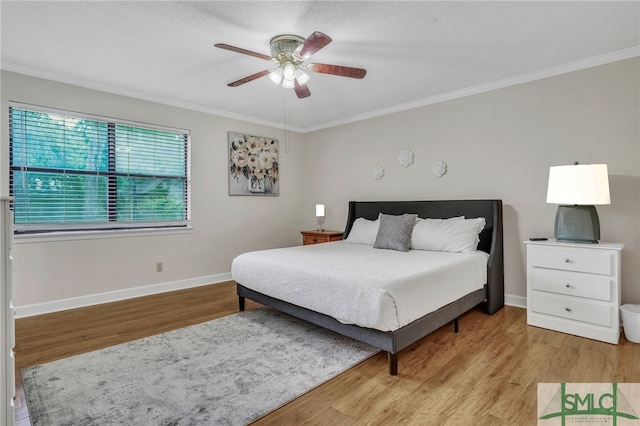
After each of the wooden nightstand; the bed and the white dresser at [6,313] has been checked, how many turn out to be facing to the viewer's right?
1

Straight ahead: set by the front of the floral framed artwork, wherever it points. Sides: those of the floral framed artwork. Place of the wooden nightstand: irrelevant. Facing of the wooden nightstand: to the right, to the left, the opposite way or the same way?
to the right

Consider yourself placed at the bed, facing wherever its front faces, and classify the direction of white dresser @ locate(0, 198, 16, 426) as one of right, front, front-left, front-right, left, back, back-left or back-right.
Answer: front

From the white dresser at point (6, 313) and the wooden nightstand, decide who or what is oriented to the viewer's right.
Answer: the white dresser

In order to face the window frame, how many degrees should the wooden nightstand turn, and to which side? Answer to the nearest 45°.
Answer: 0° — it already faces it

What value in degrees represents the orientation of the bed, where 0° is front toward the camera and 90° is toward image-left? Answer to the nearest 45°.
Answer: approximately 45°

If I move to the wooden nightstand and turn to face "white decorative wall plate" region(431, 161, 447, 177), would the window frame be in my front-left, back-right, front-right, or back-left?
back-right

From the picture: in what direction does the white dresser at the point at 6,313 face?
to the viewer's right

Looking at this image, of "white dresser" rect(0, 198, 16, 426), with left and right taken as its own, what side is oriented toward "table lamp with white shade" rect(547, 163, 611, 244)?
front

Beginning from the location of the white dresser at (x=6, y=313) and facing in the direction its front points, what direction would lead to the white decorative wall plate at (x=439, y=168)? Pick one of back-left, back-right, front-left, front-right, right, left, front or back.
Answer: front

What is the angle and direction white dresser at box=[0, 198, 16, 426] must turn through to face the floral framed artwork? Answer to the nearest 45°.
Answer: approximately 45° to its left

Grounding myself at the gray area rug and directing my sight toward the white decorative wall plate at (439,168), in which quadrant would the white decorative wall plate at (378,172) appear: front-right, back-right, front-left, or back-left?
front-left

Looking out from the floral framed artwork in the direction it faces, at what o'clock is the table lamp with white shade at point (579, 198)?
The table lamp with white shade is roughly at 12 o'clock from the floral framed artwork.

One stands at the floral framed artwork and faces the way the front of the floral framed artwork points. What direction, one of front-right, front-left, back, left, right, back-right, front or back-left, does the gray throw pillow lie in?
front

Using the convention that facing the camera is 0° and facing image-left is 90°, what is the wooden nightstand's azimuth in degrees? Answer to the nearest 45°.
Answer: approximately 45°

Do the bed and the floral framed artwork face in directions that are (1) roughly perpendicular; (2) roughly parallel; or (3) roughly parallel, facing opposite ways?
roughly perpendicular
